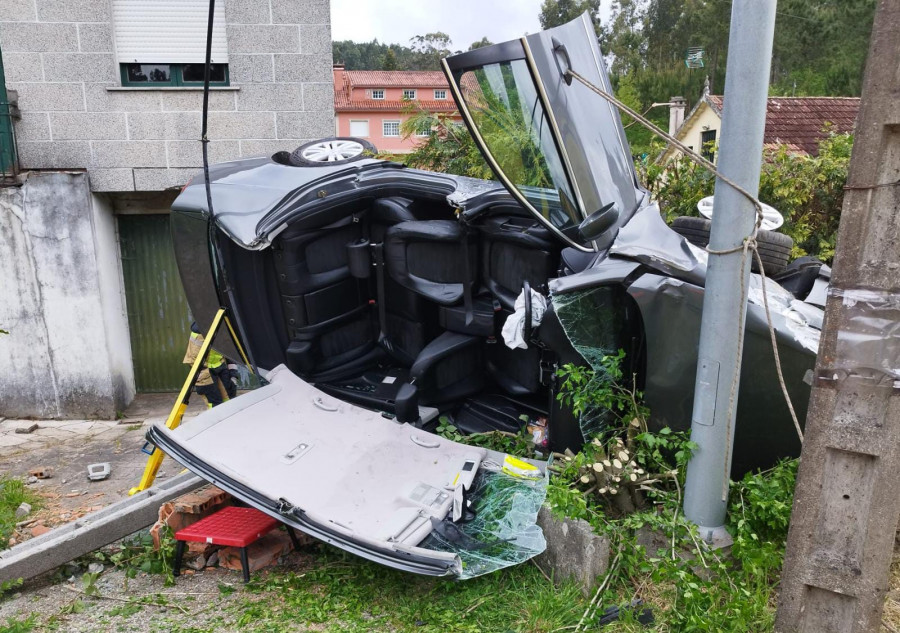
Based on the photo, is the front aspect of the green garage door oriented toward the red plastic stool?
yes

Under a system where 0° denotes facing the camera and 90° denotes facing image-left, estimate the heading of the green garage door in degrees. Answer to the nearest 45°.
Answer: approximately 0°

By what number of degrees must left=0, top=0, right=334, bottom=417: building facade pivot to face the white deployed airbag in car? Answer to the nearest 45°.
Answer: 0° — it already faces it

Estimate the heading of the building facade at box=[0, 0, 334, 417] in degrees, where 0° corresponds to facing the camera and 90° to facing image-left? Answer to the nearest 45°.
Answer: approximately 0°

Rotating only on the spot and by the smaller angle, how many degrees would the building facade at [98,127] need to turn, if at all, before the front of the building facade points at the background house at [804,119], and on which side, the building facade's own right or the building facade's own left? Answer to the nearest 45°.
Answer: approximately 90° to the building facade's own left

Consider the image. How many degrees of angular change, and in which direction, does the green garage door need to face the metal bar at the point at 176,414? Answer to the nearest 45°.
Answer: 0° — it already faces it

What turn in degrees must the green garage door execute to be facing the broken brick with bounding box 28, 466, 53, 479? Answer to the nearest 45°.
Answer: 0° — it already faces it

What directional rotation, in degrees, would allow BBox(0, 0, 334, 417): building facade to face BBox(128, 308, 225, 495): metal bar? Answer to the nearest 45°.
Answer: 0° — it already faces it

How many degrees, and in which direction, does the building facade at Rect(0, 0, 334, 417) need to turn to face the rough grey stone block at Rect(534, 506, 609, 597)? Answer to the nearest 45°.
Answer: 0° — it already faces it

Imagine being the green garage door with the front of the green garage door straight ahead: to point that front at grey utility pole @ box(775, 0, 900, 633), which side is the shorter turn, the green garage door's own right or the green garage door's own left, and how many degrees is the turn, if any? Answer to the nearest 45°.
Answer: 0° — it already faces it

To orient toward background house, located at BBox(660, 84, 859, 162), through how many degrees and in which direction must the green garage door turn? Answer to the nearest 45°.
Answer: approximately 90° to its left
